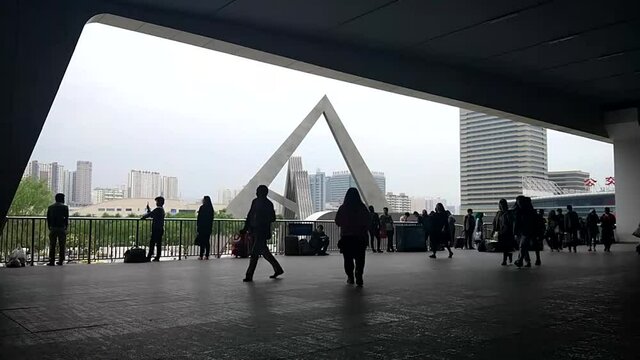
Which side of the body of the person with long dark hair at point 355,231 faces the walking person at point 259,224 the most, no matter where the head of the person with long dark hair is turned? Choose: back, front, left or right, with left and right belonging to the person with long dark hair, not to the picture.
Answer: left

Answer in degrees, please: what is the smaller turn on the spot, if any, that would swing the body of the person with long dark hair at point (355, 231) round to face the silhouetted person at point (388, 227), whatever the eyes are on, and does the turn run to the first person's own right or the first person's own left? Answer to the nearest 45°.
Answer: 0° — they already face them

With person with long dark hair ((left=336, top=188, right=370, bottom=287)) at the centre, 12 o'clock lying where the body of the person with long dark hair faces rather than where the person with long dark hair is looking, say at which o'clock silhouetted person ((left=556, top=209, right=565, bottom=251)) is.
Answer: The silhouetted person is roughly at 1 o'clock from the person with long dark hair.

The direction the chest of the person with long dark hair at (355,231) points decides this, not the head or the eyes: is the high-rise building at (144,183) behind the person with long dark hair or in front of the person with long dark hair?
in front

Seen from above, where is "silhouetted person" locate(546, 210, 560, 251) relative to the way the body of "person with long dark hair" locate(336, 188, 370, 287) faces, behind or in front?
in front

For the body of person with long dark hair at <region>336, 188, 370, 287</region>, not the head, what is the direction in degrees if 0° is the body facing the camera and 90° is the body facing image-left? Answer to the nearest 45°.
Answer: approximately 180°

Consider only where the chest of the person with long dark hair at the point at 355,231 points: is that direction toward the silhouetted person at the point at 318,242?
yes

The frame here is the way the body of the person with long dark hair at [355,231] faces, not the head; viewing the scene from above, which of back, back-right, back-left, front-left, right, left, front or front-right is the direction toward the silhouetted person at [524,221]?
front-right

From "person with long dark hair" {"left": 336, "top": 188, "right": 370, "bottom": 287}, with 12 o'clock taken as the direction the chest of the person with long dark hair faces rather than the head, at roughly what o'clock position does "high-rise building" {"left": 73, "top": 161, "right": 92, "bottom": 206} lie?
The high-rise building is roughly at 11 o'clock from the person with long dark hair.

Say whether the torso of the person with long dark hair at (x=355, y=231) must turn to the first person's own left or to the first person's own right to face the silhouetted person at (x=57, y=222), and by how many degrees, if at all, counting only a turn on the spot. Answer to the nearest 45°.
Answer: approximately 45° to the first person's own left

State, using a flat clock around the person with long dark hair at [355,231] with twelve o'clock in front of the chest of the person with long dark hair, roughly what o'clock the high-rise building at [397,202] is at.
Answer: The high-rise building is roughly at 12 o'clock from the person with long dark hair.

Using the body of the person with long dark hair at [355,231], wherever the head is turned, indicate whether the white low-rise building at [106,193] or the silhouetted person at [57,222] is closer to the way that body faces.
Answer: the white low-rise building

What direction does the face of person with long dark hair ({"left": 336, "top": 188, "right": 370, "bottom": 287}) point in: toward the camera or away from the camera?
away from the camera
